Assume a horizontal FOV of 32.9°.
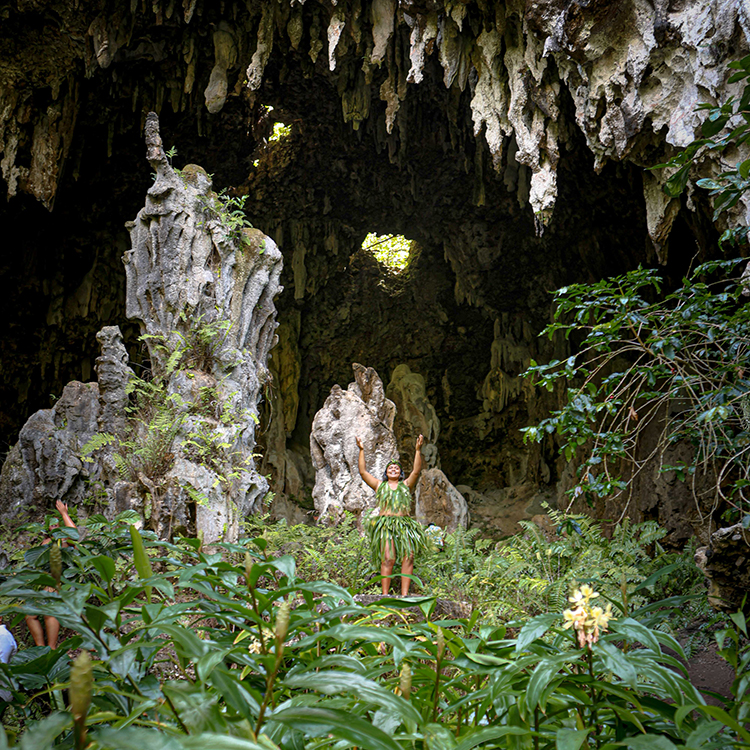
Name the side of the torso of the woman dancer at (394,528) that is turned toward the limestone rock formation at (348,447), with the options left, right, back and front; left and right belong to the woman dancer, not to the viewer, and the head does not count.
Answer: back

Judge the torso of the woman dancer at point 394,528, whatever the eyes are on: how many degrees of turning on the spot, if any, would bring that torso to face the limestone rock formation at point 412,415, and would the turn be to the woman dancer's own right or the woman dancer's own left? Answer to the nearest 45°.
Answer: approximately 180°

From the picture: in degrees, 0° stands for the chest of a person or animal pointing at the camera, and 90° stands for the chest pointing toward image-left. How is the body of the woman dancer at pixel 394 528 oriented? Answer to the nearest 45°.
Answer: approximately 0°

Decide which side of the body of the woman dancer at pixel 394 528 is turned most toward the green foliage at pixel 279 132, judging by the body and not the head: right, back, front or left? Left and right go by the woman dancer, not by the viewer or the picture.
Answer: back

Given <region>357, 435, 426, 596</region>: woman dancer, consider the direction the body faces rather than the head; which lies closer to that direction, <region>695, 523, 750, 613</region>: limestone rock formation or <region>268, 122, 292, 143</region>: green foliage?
the limestone rock formation

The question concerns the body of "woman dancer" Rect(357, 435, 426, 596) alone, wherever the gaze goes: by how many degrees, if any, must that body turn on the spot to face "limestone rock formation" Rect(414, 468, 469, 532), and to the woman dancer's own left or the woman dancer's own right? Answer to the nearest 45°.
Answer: approximately 180°
